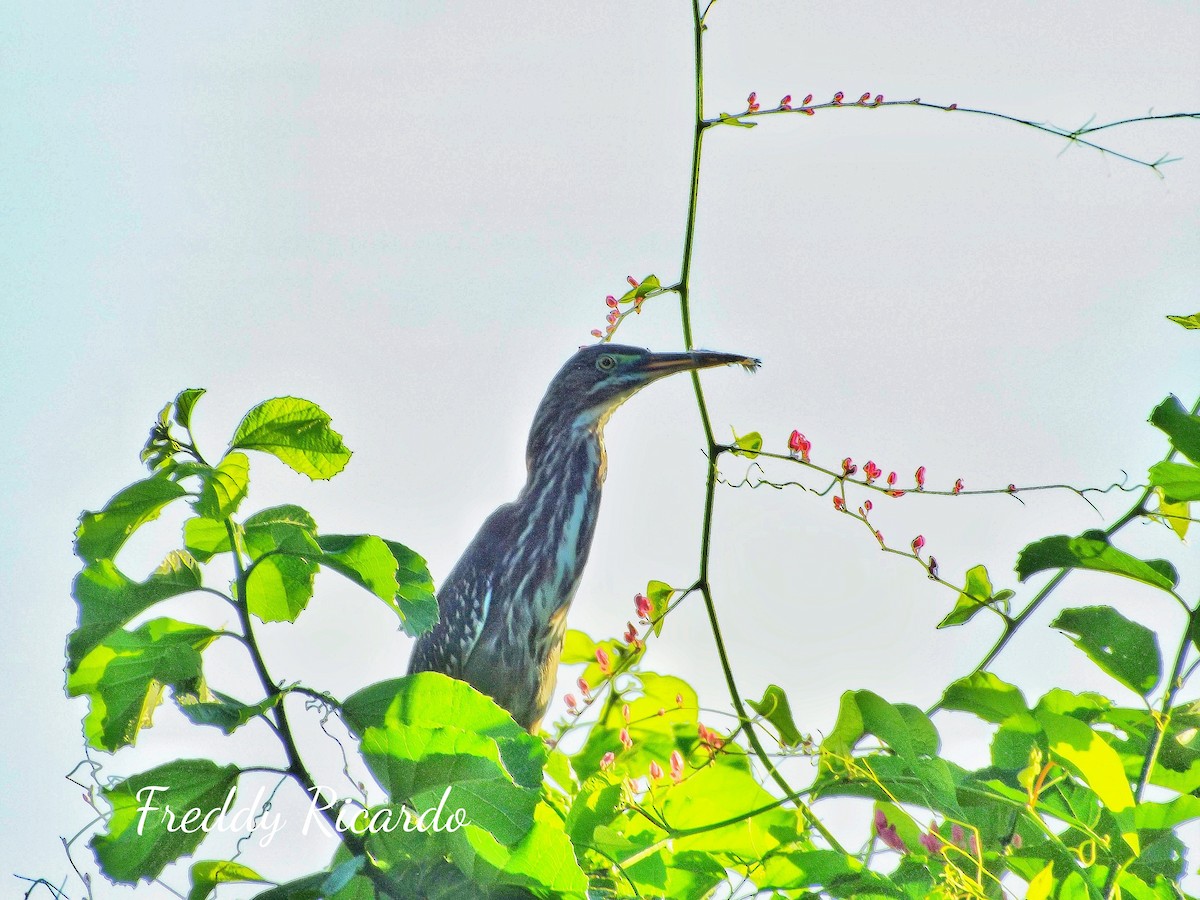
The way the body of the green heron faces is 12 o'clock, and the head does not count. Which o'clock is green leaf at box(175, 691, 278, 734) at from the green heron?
The green leaf is roughly at 6 o'clock from the green heron.

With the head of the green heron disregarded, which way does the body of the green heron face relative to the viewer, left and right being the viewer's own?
facing to the right of the viewer

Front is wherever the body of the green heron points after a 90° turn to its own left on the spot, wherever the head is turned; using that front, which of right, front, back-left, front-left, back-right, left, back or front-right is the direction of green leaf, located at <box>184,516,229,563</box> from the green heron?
left

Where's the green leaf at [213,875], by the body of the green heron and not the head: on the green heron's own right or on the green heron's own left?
on the green heron's own right
